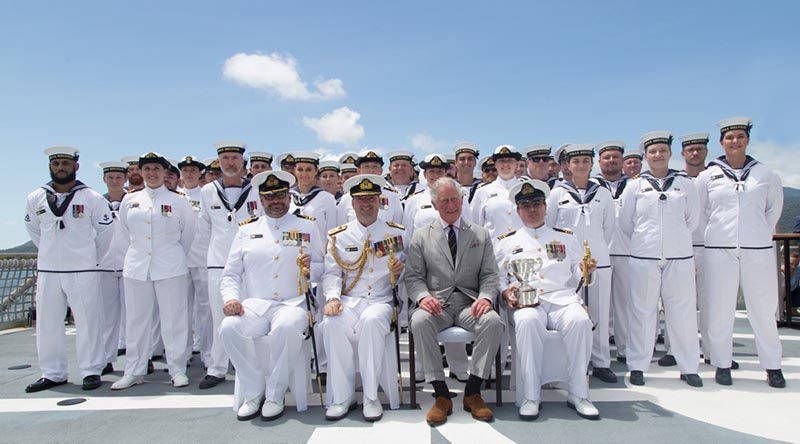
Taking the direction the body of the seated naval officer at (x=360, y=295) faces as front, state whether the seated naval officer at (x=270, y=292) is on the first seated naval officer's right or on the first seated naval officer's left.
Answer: on the first seated naval officer's right

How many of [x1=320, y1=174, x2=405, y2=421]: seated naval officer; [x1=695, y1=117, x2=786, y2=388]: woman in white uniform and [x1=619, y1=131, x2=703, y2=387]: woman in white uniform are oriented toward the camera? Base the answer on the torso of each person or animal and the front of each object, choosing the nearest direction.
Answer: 3

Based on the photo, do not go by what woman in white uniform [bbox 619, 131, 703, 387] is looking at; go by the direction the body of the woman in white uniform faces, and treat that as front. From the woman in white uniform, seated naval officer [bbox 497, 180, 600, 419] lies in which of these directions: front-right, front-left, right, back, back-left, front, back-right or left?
front-right

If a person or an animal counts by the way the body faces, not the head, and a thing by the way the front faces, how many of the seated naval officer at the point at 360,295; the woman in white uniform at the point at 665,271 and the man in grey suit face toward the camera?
3

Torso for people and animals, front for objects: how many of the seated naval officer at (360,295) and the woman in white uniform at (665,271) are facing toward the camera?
2

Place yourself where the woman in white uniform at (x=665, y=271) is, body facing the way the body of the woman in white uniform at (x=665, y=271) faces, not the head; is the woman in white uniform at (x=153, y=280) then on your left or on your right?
on your right

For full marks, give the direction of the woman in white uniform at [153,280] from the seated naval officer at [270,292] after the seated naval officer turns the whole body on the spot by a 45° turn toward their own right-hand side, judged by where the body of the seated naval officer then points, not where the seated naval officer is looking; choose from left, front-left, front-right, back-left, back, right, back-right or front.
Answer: right

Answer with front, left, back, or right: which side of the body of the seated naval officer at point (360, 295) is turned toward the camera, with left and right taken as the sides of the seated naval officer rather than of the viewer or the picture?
front

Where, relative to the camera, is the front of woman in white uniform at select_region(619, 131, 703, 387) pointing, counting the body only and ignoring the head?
toward the camera

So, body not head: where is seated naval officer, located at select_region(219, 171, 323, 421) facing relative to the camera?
toward the camera

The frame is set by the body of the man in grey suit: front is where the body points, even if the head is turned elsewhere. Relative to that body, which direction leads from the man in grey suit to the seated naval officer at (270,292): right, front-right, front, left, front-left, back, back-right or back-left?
right

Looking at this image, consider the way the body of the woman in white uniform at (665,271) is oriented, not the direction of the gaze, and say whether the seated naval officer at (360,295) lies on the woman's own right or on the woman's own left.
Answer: on the woman's own right

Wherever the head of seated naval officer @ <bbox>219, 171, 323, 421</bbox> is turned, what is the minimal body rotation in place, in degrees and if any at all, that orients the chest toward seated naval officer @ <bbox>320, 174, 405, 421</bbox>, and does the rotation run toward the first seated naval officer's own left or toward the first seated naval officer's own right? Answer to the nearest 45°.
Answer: approximately 90° to the first seated naval officer's own left

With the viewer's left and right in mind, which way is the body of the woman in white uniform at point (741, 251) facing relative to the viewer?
facing the viewer

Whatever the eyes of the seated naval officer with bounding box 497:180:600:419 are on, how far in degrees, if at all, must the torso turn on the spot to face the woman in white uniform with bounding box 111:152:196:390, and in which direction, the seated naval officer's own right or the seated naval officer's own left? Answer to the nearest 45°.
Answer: approximately 90° to the seated naval officer's own right
